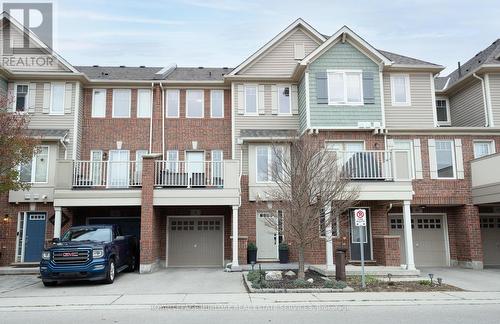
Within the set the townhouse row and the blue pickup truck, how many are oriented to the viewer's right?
0

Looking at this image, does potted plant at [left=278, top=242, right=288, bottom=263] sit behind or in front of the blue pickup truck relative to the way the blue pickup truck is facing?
behind

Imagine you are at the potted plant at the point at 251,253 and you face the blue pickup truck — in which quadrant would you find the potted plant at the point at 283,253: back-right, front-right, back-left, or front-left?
back-left

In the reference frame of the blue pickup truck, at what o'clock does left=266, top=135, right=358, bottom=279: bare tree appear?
The bare tree is roughly at 8 o'clock from the blue pickup truck.

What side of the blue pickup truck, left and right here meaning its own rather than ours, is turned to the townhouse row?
back

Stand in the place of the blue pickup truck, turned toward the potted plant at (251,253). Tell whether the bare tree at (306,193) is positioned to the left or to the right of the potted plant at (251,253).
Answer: right

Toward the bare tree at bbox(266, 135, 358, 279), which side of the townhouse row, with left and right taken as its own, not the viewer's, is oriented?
front

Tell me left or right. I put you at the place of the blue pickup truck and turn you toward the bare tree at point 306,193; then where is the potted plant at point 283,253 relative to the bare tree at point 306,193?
left

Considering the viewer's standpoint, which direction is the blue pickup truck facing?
facing the viewer and to the left of the viewer

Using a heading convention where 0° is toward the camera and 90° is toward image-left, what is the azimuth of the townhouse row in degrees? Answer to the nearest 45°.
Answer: approximately 0°

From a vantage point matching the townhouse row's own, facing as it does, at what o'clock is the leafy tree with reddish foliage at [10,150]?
The leafy tree with reddish foliage is roughly at 2 o'clock from the townhouse row.
